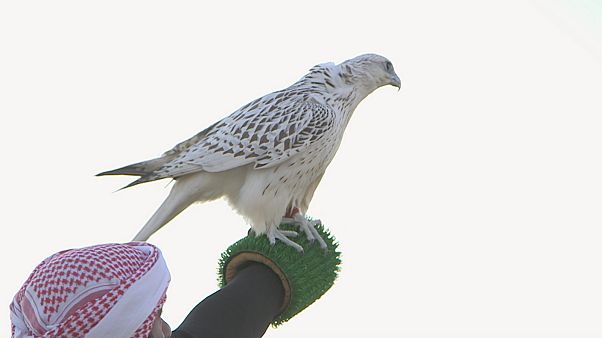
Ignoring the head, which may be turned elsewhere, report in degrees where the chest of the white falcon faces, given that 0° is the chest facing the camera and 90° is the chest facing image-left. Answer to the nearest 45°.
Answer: approximately 270°
